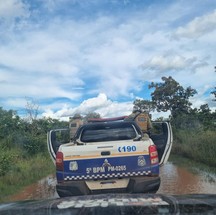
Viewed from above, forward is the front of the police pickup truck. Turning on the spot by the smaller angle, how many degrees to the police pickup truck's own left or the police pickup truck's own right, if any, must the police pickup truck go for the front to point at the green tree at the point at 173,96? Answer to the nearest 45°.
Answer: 0° — it already faces it

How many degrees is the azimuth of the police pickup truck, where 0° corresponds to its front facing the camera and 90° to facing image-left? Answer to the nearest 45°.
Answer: approximately 180°
